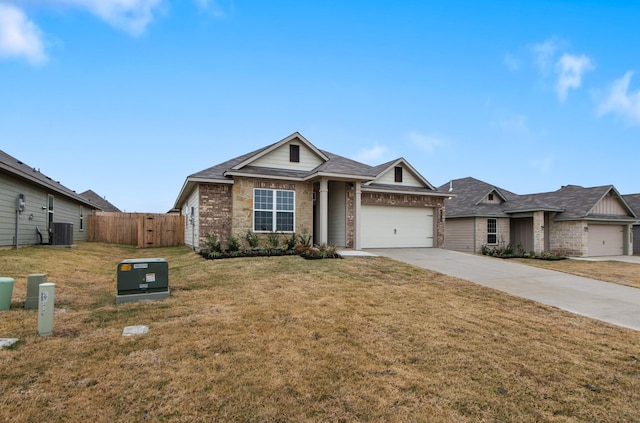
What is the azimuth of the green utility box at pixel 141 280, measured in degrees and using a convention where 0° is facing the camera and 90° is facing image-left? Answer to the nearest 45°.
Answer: approximately 0°

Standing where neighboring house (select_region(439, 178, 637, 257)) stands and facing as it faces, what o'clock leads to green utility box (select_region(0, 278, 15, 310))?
The green utility box is roughly at 2 o'clock from the neighboring house.

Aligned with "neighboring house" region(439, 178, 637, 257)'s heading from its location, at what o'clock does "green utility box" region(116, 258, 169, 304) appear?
The green utility box is roughly at 2 o'clock from the neighboring house.

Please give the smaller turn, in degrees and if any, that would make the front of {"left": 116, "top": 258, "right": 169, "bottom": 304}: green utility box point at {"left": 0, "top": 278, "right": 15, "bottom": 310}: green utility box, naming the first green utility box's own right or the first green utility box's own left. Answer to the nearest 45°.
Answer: approximately 90° to the first green utility box's own right

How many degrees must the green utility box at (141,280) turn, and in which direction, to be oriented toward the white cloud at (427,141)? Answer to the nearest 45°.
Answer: approximately 135° to its left

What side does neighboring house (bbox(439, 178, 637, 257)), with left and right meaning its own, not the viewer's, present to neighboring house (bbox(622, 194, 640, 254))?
left

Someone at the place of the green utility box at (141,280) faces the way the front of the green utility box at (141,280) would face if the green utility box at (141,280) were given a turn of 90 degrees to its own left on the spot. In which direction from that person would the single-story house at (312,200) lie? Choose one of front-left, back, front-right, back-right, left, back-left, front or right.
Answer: front-left
